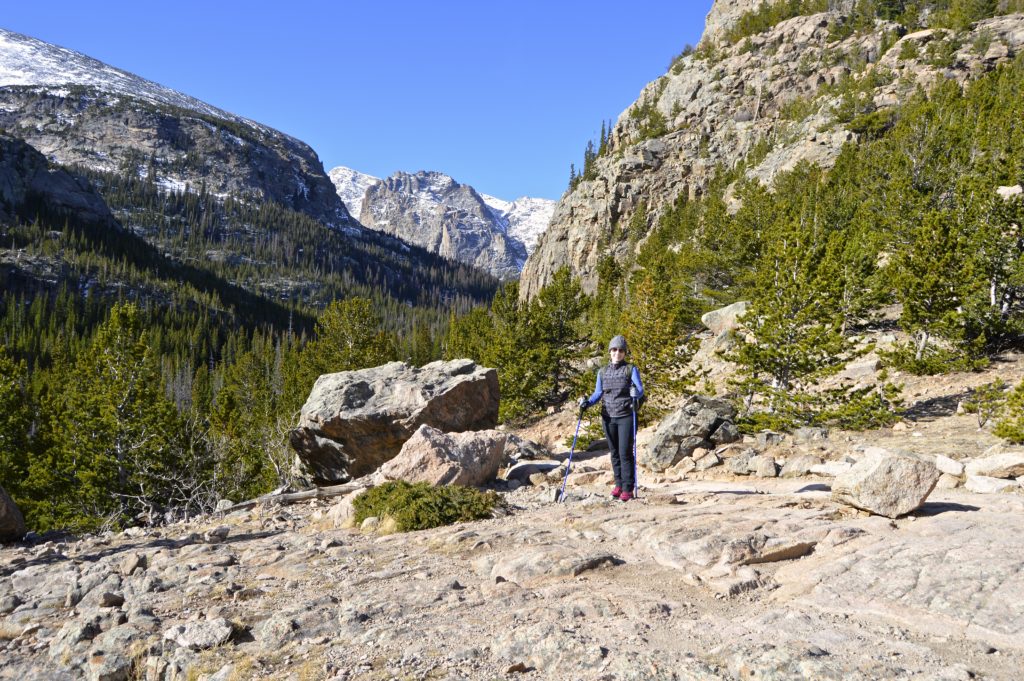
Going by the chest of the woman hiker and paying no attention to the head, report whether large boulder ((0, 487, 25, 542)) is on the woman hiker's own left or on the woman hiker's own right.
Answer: on the woman hiker's own right

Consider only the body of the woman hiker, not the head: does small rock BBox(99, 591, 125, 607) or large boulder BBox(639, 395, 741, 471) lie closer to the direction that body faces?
the small rock

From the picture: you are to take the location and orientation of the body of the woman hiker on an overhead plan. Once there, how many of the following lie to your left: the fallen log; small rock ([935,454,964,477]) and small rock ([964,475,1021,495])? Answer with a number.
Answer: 2

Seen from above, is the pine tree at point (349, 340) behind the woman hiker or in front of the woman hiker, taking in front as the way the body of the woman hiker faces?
behind

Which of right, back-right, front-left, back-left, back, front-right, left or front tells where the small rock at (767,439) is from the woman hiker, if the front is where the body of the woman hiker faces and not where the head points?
back-left

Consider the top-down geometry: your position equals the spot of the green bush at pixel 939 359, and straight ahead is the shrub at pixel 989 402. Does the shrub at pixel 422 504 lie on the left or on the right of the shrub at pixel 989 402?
right

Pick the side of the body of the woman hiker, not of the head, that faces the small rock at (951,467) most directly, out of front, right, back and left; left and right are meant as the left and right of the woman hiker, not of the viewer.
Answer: left

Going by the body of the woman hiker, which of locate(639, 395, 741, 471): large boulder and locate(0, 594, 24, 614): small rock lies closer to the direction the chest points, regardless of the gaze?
the small rock

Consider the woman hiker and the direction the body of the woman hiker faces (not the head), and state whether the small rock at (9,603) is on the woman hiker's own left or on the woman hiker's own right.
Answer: on the woman hiker's own right

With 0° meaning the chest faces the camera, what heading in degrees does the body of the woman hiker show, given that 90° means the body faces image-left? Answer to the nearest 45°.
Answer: approximately 0°

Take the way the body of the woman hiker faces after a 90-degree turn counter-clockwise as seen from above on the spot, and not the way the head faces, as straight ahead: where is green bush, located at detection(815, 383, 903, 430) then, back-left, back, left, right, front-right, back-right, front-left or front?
front-left

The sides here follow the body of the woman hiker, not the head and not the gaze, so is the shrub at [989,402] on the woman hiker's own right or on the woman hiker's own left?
on the woman hiker's own left

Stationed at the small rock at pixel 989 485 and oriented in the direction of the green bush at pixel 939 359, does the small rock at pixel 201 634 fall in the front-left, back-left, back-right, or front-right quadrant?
back-left

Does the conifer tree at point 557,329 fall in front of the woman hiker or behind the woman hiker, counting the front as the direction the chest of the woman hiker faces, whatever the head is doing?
behind

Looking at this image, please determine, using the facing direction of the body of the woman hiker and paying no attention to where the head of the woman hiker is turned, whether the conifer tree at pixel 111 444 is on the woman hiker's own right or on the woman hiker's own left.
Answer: on the woman hiker's own right
